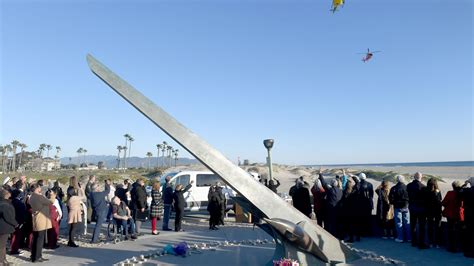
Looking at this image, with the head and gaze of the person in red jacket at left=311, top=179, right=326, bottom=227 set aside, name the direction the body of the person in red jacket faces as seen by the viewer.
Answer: away from the camera

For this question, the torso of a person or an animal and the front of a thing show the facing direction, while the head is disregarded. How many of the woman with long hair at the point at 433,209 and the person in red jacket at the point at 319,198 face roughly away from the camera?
2

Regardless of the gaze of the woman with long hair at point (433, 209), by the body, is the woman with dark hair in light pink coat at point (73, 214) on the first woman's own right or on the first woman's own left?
on the first woman's own left

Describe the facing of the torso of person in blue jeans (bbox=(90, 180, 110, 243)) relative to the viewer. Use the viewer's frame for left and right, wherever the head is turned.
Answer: facing away from the viewer and to the right of the viewer

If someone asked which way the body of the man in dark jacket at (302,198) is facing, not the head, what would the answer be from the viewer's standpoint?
away from the camera

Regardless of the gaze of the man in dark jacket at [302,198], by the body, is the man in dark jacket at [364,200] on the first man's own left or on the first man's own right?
on the first man's own right

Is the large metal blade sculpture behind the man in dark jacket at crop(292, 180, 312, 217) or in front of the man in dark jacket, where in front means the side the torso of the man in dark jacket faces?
behind

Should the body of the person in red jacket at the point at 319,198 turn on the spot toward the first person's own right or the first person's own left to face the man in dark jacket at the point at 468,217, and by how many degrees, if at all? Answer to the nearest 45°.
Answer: approximately 135° to the first person's own right
